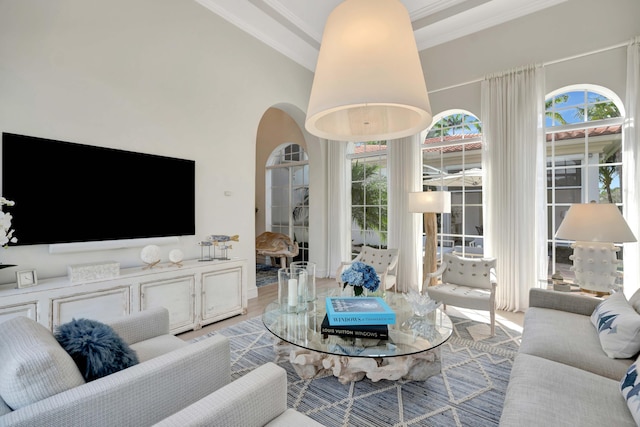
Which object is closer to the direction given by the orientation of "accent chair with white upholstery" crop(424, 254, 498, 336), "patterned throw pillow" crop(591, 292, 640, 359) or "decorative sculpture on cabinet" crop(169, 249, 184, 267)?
the decorative sculpture on cabinet

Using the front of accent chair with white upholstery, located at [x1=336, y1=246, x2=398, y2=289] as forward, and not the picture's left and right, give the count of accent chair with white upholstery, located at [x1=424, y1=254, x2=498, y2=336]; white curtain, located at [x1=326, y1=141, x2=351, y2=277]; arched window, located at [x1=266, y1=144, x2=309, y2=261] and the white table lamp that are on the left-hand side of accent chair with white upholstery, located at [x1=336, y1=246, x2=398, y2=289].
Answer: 2

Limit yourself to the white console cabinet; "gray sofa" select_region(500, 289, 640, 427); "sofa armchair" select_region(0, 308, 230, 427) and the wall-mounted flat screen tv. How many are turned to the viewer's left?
1

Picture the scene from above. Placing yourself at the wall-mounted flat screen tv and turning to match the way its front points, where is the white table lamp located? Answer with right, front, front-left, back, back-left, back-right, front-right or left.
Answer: front

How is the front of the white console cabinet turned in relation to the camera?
facing the viewer and to the right of the viewer

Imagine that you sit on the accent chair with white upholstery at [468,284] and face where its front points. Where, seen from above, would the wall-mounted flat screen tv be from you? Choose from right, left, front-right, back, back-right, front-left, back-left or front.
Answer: front

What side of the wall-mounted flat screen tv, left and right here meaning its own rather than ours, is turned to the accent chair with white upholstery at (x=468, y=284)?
front

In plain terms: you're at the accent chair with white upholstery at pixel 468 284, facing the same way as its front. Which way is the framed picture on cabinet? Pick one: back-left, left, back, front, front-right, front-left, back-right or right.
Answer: front

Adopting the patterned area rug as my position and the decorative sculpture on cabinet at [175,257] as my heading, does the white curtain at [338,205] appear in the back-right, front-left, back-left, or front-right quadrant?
front-right

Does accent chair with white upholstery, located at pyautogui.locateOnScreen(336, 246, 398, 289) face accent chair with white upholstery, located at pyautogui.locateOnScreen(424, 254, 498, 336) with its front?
no

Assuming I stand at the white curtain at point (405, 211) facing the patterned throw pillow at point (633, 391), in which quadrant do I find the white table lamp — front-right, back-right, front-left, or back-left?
front-left

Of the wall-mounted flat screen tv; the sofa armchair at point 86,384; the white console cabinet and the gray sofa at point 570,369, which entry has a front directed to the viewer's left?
the gray sofa at point 570,369

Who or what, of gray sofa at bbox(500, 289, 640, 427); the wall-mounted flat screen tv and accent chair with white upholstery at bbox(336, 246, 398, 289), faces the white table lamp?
the wall-mounted flat screen tv

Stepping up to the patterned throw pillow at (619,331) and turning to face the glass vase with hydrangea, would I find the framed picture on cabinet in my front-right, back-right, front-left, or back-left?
front-left

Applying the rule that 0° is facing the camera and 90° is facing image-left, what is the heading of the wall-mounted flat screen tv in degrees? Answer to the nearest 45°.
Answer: approximately 315°

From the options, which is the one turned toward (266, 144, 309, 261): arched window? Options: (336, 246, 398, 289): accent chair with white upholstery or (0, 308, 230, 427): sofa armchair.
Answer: the sofa armchair

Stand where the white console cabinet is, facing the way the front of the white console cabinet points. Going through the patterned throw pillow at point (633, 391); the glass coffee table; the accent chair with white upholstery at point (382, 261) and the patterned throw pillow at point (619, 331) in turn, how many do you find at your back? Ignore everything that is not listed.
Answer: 0

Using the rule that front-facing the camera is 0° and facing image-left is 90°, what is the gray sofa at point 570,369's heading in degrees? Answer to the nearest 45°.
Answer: approximately 90°
